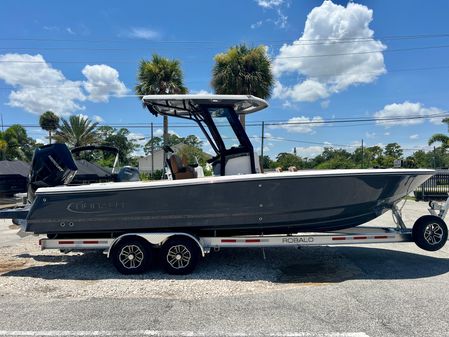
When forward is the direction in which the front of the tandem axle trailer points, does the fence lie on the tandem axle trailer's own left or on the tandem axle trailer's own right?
on the tandem axle trailer's own left

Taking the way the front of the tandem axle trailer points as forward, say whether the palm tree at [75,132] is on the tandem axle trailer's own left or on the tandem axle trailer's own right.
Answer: on the tandem axle trailer's own left

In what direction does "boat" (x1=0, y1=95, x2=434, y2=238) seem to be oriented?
to the viewer's right

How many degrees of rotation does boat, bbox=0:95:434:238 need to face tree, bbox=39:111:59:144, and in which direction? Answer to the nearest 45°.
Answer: approximately 135° to its left

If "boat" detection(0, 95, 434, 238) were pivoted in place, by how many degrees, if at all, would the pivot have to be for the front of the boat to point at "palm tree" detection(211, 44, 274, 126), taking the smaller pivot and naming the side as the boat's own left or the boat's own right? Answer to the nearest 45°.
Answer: approximately 90° to the boat's own left

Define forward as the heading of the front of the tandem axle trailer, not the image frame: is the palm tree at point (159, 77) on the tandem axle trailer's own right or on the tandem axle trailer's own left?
on the tandem axle trailer's own left

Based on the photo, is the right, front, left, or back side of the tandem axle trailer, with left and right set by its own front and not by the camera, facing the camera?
right

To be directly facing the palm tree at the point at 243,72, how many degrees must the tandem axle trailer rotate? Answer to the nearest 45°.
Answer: approximately 90° to its left
